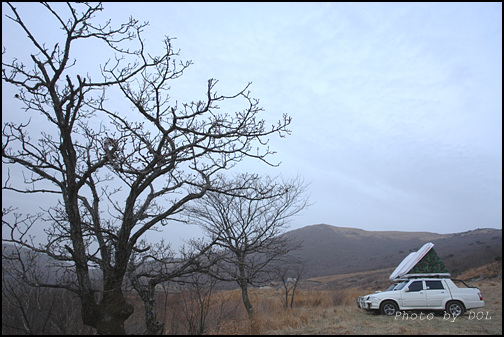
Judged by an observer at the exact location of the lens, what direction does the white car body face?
facing to the left of the viewer

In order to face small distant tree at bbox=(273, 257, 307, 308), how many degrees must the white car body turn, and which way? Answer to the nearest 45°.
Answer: approximately 45° to its right
